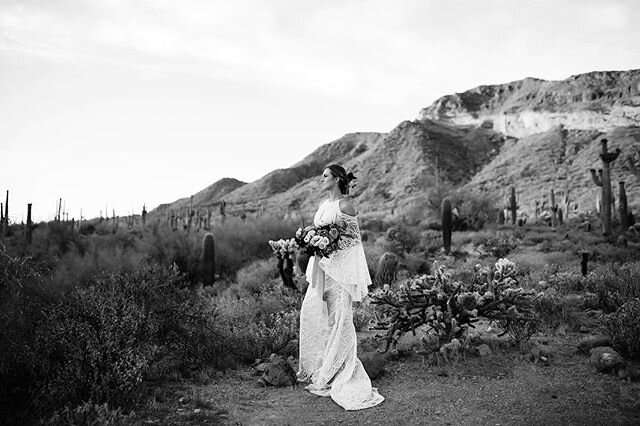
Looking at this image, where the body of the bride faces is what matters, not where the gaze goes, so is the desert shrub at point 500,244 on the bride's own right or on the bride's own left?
on the bride's own right

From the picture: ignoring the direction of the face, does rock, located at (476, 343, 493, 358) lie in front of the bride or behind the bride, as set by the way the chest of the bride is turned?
behind

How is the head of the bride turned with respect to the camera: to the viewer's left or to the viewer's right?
to the viewer's left

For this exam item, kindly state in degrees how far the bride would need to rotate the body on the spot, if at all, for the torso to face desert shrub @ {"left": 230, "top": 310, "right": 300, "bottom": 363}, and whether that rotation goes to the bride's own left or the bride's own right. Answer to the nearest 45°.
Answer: approximately 45° to the bride's own right

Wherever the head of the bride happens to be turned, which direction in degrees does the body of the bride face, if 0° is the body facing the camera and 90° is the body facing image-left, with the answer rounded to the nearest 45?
approximately 90°

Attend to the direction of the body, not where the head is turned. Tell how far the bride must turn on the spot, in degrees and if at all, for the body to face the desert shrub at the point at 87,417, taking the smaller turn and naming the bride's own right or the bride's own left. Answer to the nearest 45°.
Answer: approximately 45° to the bride's own left

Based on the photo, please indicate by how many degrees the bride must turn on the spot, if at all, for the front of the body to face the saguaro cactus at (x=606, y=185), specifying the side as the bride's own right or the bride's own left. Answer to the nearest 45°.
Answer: approximately 135° to the bride's own right

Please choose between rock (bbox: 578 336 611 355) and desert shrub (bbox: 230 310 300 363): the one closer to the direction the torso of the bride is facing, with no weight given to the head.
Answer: the desert shrub
